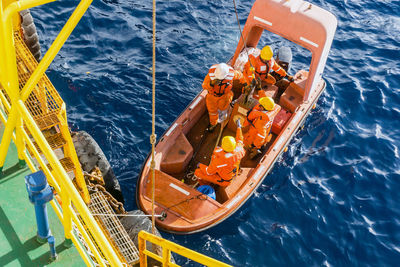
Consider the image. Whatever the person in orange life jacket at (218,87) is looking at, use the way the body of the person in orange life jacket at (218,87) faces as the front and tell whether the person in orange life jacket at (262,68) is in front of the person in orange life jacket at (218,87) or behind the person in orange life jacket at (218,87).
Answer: behind

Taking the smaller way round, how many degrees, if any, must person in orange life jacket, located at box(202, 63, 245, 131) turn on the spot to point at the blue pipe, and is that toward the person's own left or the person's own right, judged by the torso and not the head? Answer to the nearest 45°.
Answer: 0° — they already face it

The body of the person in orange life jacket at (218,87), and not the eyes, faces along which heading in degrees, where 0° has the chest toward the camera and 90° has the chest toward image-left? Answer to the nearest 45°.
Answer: approximately 0°
